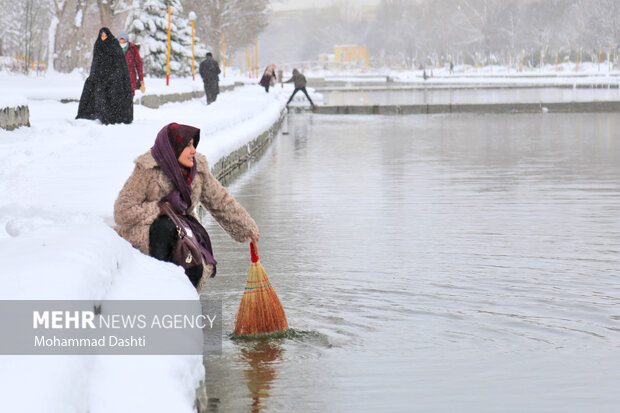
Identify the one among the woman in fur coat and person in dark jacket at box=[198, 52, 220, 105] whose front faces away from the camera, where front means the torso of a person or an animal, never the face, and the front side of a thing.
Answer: the person in dark jacket

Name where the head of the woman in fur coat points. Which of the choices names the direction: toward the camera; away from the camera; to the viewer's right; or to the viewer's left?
to the viewer's right

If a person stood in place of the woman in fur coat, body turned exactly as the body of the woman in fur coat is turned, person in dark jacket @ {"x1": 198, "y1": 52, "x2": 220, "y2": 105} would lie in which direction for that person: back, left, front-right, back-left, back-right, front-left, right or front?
back-left

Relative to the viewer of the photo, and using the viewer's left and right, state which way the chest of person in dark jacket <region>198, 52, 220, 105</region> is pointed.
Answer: facing away from the viewer

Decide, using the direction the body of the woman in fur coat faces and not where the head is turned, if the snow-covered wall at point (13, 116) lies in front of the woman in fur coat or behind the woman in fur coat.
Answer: behind

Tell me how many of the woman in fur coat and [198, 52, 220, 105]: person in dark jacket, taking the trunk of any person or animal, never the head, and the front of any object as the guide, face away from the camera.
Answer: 1

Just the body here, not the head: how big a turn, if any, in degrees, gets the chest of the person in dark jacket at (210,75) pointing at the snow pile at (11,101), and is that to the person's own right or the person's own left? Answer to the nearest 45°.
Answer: approximately 180°

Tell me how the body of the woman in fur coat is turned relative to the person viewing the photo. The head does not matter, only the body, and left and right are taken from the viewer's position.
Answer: facing the viewer and to the right of the viewer

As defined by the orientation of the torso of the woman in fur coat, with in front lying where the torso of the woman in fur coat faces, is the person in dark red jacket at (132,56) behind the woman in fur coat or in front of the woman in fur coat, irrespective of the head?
behind

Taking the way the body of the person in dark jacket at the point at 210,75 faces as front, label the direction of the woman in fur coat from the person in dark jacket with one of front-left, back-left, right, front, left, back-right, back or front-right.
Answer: back

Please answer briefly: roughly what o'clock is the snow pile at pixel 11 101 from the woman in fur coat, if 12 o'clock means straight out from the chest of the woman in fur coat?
The snow pile is roughly at 7 o'clock from the woman in fur coat.
